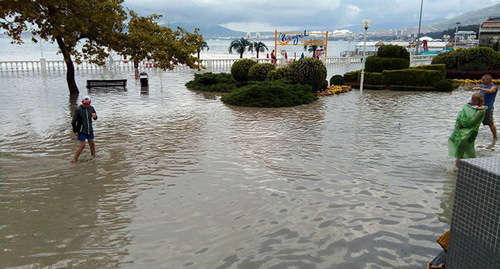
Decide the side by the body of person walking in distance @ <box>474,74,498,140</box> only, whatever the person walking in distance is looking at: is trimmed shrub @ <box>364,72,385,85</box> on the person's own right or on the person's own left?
on the person's own right

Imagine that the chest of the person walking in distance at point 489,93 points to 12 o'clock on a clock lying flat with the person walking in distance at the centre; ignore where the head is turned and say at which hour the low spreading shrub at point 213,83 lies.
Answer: The low spreading shrub is roughly at 1 o'clock from the person walking in distance.

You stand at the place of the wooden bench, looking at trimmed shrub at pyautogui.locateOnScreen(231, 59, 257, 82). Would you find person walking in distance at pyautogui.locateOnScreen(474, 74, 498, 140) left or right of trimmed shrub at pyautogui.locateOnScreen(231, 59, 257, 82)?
right

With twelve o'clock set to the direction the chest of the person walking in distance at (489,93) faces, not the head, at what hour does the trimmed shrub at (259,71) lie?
The trimmed shrub is roughly at 1 o'clock from the person walking in distance.

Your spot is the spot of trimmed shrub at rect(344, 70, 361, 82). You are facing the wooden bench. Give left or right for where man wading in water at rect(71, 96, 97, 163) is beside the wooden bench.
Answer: left

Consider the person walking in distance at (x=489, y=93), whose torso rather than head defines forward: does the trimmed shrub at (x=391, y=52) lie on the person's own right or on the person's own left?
on the person's own right

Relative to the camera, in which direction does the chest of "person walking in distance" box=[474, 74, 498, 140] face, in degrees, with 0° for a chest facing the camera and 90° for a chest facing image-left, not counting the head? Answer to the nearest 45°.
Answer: approximately 90°
